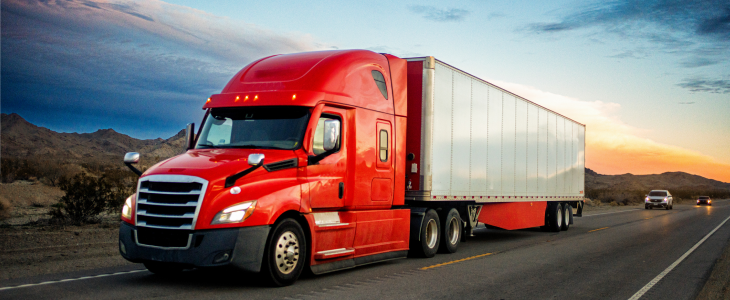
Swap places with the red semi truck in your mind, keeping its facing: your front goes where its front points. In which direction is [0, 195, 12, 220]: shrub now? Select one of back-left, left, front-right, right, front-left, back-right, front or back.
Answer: right

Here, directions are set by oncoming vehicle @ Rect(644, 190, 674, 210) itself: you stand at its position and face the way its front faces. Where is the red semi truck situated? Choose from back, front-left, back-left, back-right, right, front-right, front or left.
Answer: front

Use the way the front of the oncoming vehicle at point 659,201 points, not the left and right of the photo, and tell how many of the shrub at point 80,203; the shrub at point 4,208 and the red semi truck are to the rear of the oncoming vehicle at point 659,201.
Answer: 0

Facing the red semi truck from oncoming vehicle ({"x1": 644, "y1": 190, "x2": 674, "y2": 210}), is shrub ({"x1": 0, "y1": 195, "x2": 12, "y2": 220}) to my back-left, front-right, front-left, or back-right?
front-right

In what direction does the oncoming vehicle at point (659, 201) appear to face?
toward the camera

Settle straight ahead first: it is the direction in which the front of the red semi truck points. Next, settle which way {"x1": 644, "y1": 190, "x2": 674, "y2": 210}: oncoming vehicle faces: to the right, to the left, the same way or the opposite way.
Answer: the same way

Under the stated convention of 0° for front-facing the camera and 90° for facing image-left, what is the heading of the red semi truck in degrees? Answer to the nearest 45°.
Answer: approximately 45°

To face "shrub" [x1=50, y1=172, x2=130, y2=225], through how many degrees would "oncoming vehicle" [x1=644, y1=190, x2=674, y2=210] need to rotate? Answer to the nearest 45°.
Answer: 0° — it already faces it

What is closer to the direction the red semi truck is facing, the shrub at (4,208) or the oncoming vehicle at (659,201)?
the shrub

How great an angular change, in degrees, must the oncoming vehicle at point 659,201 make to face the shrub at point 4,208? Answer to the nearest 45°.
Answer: approximately 45° to its right

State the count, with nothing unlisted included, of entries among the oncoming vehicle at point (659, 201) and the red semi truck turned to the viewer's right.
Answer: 0

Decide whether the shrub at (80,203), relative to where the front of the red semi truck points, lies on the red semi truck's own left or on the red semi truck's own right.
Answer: on the red semi truck's own right

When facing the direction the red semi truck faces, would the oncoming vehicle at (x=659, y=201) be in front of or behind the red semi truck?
behind
